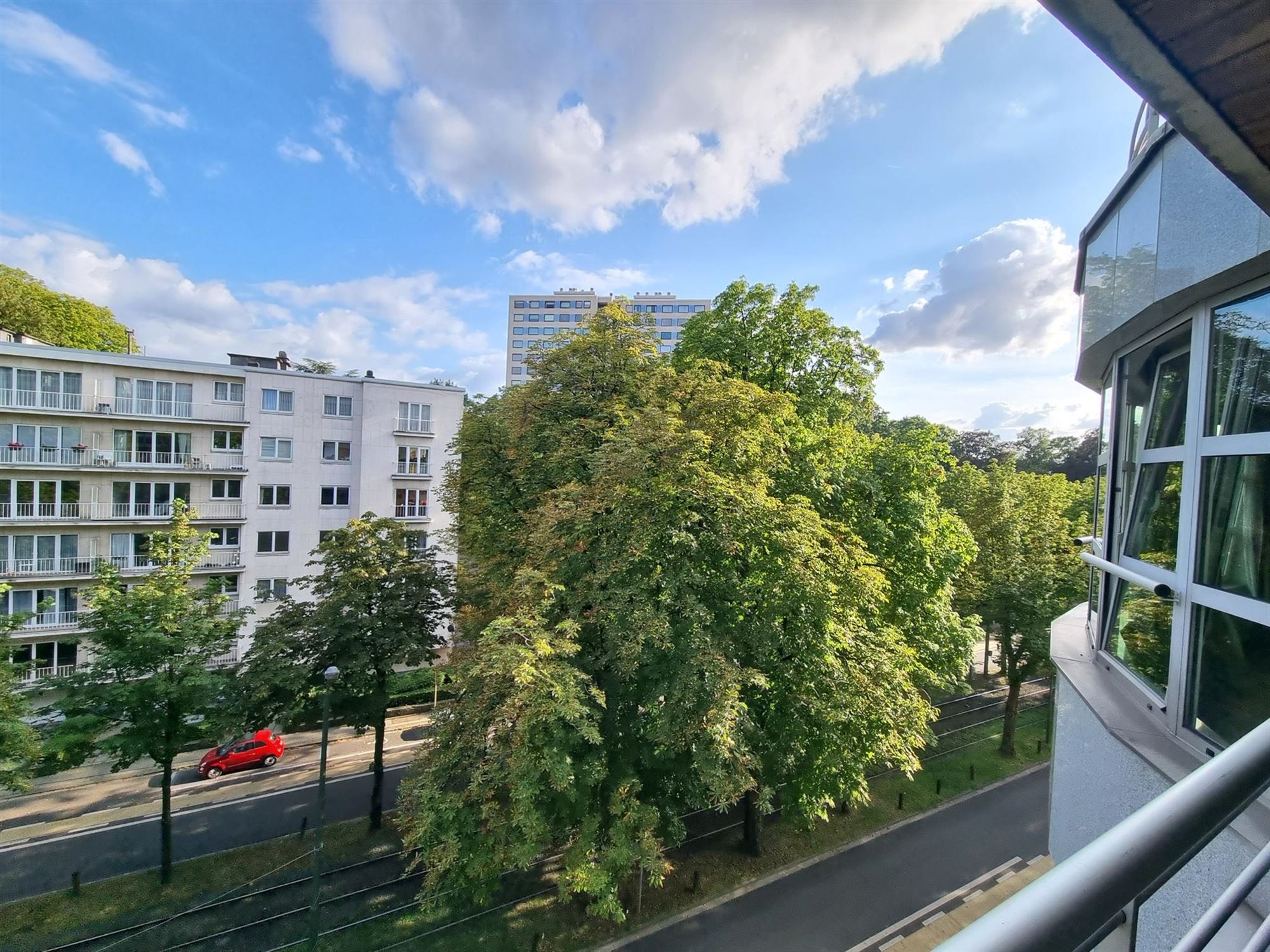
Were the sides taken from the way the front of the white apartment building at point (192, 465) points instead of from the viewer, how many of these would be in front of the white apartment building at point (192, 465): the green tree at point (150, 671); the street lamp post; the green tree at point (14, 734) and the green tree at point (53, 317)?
3

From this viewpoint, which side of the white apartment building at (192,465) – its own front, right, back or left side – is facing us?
front

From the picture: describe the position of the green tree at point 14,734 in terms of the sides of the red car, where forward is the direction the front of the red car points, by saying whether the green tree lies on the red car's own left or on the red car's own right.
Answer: on the red car's own left

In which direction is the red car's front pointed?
to the viewer's left

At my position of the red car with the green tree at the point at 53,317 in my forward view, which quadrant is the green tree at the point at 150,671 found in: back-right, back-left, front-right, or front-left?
back-left

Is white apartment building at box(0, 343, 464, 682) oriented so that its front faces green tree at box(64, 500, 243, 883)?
yes

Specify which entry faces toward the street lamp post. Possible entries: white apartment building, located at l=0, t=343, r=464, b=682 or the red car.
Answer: the white apartment building

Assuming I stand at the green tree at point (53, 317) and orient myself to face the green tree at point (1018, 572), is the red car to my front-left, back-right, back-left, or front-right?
front-right

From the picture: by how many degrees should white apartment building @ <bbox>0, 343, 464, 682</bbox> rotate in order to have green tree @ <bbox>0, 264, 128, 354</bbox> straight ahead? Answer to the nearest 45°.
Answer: approximately 135° to its right

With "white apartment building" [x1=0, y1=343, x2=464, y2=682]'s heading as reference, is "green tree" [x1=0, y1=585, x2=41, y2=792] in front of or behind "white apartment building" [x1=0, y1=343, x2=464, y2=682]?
in front

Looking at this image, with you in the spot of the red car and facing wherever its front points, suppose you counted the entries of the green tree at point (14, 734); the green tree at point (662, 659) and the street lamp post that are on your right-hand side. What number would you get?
0

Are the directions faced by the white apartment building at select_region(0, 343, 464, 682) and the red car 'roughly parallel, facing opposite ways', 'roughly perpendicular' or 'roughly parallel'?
roughly perpendicular

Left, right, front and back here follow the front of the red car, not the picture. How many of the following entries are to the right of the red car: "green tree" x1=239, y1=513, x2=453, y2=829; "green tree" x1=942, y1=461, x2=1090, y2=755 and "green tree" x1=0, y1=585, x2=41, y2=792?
0

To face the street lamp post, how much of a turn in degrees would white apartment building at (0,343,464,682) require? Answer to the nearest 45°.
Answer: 0° — it already faces it

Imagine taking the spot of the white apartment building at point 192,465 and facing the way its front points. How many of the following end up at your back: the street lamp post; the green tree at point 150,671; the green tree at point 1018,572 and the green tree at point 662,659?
0
